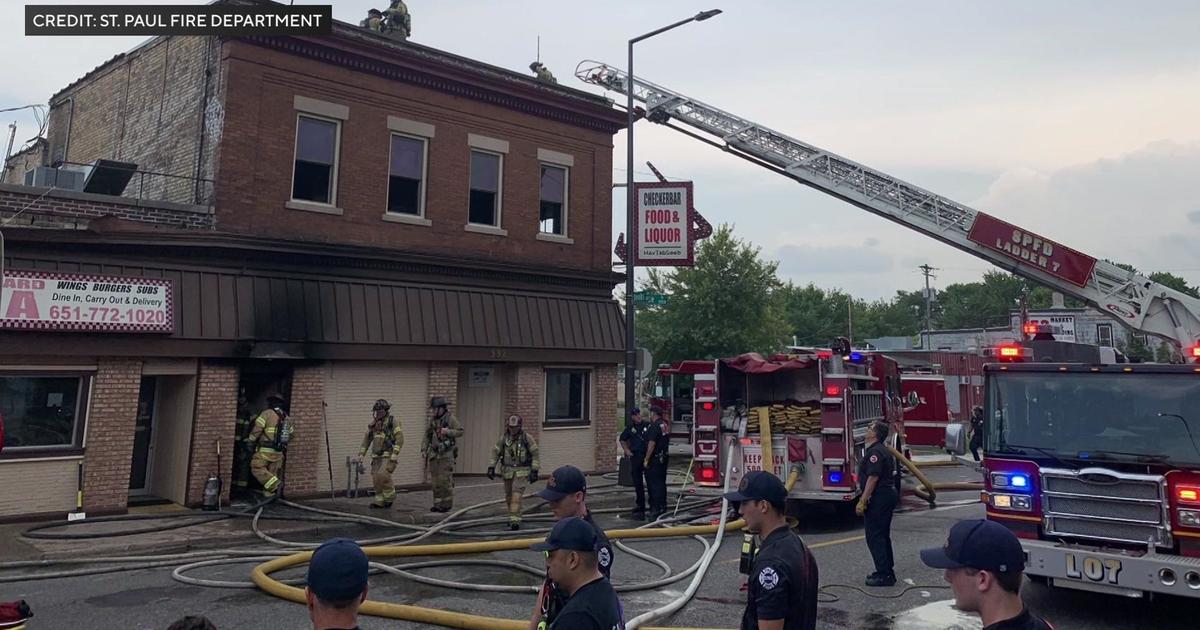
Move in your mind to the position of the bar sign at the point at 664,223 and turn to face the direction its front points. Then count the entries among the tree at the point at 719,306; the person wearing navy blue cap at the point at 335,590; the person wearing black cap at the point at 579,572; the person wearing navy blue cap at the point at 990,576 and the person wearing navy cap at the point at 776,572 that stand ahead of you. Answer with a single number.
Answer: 4

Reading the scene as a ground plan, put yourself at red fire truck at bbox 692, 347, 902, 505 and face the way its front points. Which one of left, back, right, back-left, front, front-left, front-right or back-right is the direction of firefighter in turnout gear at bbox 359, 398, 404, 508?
back-left

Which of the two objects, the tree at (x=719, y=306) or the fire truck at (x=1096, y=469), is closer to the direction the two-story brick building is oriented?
the fire truck

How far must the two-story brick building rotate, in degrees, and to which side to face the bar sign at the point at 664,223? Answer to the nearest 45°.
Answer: approximately 45° to its left

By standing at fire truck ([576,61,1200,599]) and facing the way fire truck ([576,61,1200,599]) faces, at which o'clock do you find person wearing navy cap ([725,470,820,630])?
The person wearing navy cap is roughly at 1 o'clock from the fire truck.

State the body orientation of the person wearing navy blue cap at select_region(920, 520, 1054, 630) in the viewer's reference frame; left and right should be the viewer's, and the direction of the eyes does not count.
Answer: facing to the left of the viewer

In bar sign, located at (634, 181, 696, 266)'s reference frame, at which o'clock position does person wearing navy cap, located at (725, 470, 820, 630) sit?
The person wearing navy cap is roughly at 12 o'clock from the bar sign.

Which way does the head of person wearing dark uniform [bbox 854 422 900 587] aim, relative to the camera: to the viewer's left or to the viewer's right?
to the viewer's left

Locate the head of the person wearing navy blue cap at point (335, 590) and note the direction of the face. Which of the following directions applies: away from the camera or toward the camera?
away from the camera

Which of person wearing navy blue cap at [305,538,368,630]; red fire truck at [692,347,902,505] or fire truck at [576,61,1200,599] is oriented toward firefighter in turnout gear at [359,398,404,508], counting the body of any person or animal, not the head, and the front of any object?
the person wearing navy blue cap

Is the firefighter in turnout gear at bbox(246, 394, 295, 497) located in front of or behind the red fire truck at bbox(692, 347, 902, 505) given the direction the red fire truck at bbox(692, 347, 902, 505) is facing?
behind
